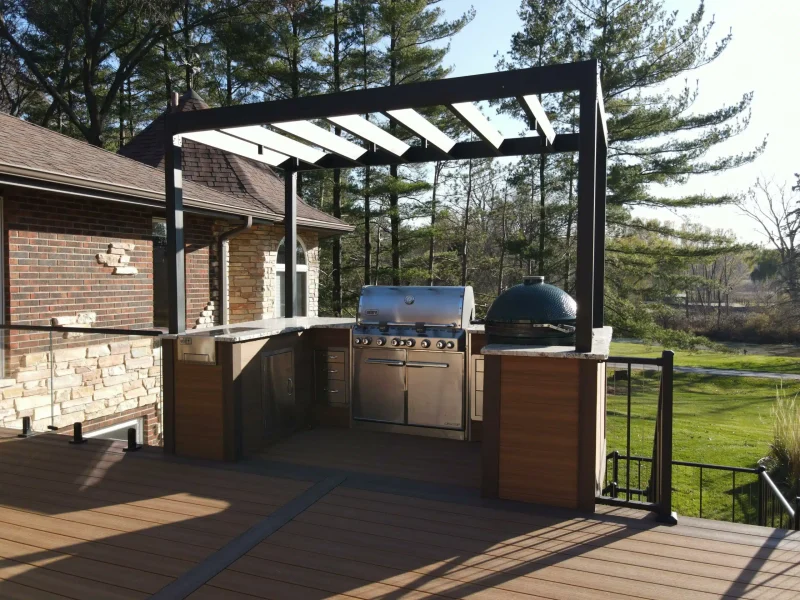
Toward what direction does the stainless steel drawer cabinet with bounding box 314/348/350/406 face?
toward the camera

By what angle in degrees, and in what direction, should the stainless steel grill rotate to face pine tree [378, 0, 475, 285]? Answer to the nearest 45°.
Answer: approximately 180°

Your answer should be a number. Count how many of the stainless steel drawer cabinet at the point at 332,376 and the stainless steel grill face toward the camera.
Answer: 2

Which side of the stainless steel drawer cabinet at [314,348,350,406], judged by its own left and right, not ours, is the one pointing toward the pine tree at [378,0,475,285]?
back

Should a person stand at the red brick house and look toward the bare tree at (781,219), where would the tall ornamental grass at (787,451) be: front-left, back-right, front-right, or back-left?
front-right

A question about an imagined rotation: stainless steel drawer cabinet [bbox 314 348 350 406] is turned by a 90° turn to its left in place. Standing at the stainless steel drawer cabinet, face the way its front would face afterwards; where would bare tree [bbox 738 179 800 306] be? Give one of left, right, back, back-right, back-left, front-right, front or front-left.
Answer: front-left

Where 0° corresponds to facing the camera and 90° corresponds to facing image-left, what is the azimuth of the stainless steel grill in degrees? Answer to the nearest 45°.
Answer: approximately 0°
